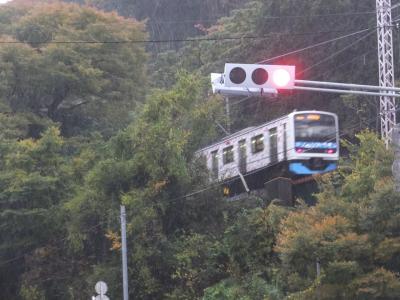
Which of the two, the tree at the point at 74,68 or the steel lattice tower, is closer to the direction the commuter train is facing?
the steel lattice tower

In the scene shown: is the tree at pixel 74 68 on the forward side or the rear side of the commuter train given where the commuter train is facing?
on the rear side

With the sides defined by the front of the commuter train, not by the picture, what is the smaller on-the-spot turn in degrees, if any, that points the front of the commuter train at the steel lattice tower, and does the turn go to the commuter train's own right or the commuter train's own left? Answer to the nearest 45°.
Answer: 0° — it already faces it

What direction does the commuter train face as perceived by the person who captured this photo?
facing the viewer and to the right of the viewer
